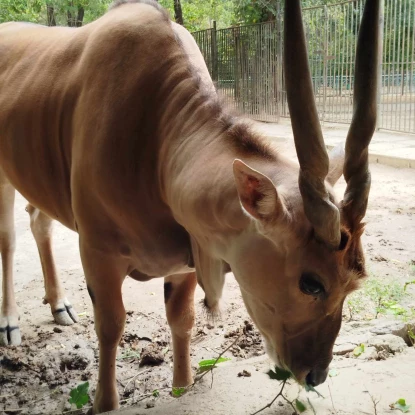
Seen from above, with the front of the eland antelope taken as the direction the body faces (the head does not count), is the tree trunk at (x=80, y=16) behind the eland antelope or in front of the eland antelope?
behind

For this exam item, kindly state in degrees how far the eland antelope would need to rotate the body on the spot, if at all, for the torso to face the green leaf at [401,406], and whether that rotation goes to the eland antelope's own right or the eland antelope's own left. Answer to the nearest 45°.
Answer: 0° — it already faces it

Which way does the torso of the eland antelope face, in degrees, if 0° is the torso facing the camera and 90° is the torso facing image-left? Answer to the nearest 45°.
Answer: approximately 315°

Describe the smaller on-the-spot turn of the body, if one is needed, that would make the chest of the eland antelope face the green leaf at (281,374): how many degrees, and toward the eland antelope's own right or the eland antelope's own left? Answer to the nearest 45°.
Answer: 0° — it already faces it

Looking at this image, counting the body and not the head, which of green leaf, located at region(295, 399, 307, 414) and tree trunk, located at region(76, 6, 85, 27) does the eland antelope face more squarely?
the green leaf

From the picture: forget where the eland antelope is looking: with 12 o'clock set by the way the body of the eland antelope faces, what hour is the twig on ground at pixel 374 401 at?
The twig on ground is roughly at 12 o'clock from the eland antelope.

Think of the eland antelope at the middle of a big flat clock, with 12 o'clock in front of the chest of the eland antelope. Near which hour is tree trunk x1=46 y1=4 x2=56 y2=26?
The tree trunk is roughly at 7 o'clock from the eland antelope.
